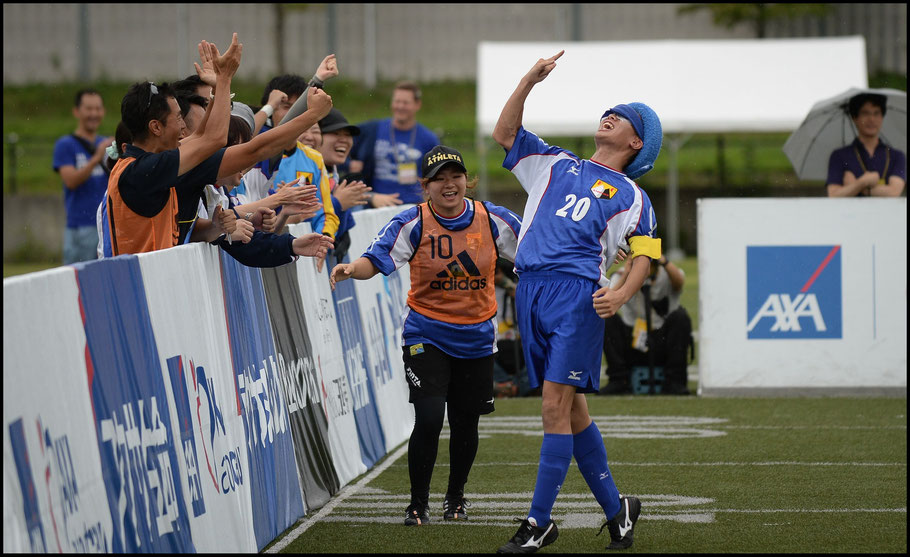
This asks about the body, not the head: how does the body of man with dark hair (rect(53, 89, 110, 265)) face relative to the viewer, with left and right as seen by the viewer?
facing the viewer and to the right of the viewer

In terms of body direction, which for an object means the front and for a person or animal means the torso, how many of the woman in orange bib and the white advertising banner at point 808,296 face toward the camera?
2

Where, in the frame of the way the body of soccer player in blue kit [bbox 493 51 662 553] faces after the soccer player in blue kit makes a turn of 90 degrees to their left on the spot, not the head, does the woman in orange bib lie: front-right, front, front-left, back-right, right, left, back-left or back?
back

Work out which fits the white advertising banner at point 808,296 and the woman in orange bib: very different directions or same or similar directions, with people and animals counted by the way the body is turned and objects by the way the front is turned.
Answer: same or similar directions

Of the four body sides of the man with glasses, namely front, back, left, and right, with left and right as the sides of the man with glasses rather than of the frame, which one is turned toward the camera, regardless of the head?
right

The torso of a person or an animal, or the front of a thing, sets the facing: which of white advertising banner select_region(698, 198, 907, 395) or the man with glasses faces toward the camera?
the white advertising banner

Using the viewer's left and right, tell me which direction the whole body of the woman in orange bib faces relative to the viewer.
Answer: facing the viewer

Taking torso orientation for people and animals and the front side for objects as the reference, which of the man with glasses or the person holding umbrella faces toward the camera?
the person holding umbrella

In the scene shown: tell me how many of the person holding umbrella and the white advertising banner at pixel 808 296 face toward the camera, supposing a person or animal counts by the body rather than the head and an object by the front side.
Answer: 2

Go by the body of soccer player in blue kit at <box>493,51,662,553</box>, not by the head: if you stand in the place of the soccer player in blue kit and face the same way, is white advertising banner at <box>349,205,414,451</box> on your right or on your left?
on your right

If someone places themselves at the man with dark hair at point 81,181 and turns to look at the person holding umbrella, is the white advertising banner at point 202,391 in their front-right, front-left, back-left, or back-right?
front-right

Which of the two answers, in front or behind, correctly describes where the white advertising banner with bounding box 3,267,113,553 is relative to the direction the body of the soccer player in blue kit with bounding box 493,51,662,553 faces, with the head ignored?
in front

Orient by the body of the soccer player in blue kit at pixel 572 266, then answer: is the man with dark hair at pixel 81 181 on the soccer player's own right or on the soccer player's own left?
on the soccer player's own right

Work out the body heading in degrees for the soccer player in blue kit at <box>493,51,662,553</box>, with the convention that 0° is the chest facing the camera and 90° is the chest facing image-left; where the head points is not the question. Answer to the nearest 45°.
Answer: approximately 45°

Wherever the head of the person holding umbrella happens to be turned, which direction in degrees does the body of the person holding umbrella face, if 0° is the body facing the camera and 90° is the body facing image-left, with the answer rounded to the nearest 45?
approximately 0°

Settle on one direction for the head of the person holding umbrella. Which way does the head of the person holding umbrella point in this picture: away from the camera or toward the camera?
toward the camera

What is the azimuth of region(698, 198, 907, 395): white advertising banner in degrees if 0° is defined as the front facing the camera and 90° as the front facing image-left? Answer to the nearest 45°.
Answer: approximately 0°
